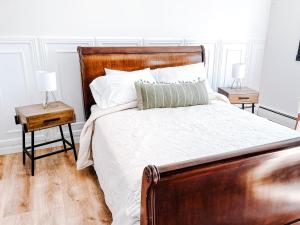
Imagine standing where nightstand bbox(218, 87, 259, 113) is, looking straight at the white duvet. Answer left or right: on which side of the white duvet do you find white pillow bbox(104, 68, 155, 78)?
right

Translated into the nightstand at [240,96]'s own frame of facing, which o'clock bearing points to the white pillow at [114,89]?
The white pillow is roughly at 3 o'clock from the nightstand.

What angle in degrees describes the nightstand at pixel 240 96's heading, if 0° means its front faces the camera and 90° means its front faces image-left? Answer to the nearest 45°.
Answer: approximately 315°

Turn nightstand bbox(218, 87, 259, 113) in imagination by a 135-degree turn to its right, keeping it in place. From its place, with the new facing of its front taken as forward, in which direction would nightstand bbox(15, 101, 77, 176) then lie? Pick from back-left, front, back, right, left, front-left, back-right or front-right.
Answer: front-left

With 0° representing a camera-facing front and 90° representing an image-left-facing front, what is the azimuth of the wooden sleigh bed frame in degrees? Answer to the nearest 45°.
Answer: approximately 315°

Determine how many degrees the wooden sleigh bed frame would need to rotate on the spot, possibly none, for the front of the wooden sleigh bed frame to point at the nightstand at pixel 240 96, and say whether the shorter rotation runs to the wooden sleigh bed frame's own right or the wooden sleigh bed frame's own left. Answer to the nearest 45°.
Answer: approximately 135° to the wooden sleigh bed frame's own left

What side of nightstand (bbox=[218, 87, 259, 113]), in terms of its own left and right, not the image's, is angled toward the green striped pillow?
right
